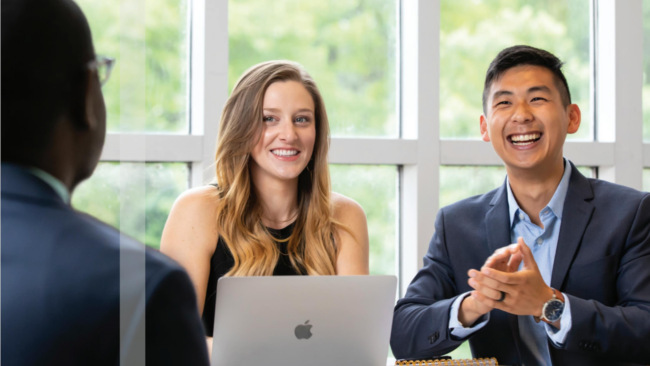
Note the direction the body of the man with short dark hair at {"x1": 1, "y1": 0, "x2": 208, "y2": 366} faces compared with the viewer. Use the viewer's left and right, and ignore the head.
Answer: facing away from the viewer and to the right of the viewer

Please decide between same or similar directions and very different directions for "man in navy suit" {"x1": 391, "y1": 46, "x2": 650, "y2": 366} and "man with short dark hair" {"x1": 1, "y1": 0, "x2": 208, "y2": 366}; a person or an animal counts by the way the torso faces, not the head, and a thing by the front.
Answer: very different directions

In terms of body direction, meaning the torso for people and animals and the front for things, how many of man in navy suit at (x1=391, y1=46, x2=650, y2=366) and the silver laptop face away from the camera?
1

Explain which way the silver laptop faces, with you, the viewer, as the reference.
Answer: facing away from the viewer

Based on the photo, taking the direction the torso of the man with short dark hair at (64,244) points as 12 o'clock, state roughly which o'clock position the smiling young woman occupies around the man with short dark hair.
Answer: The smiling young woman is roughly at 11 o'clock from the man with short dark hair.

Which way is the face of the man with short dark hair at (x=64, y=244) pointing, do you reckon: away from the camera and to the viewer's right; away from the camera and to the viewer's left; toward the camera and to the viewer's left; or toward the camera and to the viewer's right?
away from the camera and to the viewer's right

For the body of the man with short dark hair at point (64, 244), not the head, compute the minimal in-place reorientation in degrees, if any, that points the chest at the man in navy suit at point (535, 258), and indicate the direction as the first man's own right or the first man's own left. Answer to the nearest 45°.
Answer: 0° — they already face them

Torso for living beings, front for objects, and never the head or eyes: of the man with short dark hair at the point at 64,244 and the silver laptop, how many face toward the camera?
0

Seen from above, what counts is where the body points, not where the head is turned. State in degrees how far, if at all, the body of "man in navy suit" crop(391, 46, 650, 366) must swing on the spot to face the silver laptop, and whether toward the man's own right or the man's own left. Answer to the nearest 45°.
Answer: approximately 45° to the man's own right

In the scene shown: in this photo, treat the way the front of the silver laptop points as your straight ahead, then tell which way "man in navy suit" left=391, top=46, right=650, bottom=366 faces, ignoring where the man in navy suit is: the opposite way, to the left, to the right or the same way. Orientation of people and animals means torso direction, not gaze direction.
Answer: the opposite way

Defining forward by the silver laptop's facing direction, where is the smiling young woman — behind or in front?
in front

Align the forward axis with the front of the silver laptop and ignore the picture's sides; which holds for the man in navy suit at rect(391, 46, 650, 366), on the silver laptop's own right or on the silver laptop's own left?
on the silver laptop's own right

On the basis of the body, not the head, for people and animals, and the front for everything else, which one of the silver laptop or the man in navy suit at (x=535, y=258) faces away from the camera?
the silver laptop

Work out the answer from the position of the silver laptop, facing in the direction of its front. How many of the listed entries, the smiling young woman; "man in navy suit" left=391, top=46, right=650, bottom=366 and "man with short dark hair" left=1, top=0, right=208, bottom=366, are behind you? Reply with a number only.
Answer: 1

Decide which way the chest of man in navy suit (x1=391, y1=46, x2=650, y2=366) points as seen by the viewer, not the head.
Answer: toward the camera

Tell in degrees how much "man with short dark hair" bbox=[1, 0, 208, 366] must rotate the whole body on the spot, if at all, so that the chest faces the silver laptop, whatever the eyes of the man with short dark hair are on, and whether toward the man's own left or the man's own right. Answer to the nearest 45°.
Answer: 0° — they already face it

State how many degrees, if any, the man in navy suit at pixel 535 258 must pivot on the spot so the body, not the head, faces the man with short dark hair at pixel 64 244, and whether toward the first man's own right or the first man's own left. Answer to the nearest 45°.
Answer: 0° — they already face them
